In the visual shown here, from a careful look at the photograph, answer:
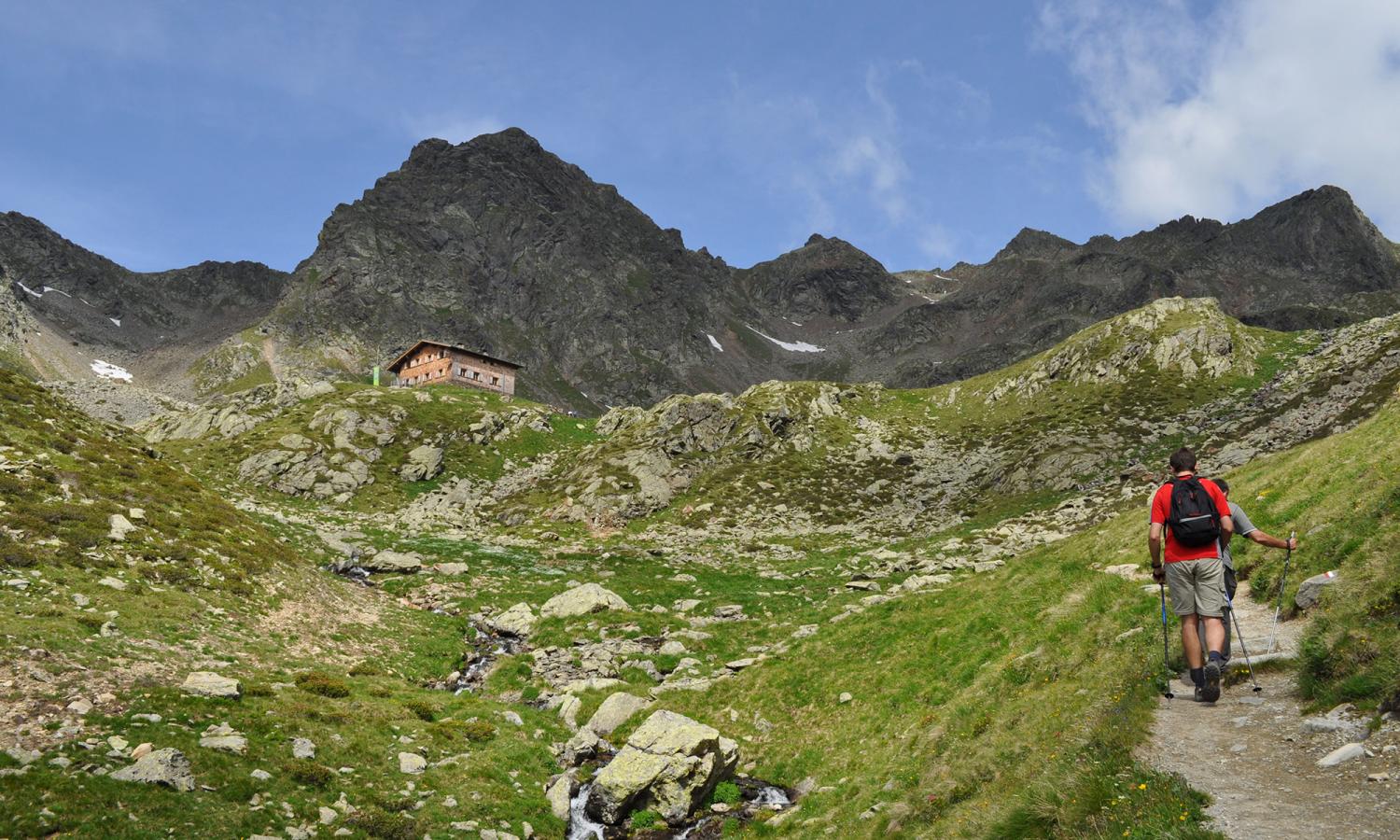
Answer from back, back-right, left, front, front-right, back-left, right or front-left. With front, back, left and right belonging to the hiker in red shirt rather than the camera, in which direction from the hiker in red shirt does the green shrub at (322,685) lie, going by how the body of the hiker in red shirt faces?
left

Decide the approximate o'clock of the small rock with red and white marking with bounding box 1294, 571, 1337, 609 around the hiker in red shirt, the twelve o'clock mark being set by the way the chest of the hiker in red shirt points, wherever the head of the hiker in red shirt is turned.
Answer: The small rock with red and white marking is roughly at 1 o'clock from the hiker in red shirt.

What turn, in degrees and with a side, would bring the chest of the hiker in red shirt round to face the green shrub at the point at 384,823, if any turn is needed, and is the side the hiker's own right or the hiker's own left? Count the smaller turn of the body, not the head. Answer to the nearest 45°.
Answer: approximately 90° to the hiker's own left

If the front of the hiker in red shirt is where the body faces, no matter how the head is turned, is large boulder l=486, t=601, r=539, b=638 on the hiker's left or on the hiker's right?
on the hiker's left

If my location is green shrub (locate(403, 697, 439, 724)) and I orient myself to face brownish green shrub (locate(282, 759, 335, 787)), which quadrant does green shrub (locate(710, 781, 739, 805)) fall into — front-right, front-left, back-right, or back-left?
front-left

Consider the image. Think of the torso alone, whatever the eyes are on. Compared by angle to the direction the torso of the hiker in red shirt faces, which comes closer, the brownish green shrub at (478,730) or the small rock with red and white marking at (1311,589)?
the small rock with red and white marking

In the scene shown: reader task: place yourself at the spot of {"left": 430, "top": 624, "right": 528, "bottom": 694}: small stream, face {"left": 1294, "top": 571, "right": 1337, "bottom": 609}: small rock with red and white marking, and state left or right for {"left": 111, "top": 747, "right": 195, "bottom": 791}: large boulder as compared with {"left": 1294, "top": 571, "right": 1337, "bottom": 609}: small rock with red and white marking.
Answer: right

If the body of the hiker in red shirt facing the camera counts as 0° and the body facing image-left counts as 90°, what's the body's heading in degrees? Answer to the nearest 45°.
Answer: approximately 180°

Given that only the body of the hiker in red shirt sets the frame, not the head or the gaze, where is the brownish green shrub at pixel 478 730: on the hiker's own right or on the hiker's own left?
on the hiker's own left

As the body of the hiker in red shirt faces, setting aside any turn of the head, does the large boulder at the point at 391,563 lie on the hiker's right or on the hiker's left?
on the hiker's left

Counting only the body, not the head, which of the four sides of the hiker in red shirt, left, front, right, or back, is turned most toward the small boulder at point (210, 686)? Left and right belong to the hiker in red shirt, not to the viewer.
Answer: left
